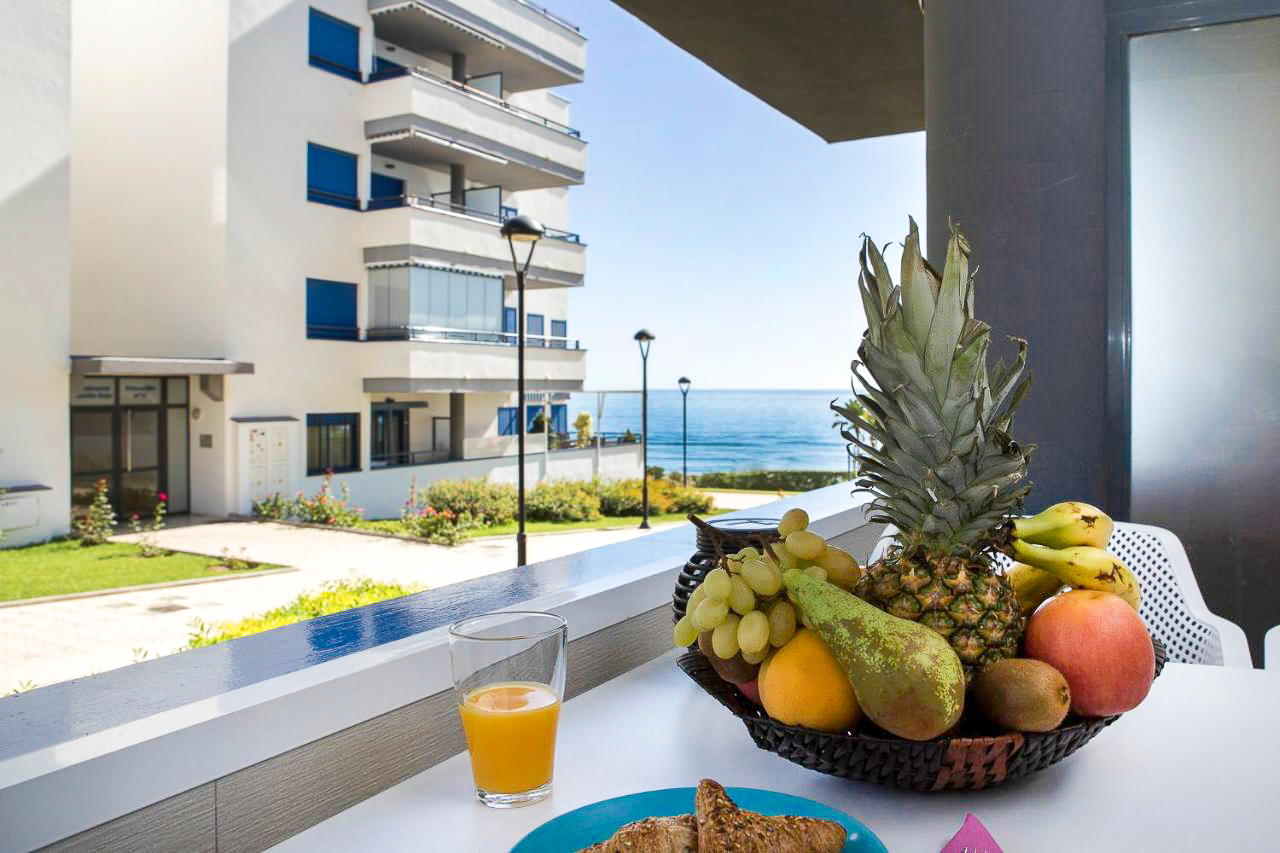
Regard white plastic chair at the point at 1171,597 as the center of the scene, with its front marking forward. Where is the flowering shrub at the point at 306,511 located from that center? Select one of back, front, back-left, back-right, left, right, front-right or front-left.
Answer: back-right

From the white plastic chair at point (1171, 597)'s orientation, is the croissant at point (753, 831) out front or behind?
out front

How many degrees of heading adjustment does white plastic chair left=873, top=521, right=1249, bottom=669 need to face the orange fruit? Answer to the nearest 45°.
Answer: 0° — it already faces it

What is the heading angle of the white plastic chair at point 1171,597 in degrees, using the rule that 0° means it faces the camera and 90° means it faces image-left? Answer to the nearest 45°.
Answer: approximately 0°

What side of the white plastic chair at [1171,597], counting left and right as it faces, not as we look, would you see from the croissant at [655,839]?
front

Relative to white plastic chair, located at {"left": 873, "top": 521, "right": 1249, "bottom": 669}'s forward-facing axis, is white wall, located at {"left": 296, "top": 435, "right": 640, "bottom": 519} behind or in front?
behind

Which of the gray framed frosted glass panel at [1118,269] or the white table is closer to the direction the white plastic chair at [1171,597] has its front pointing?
the white table

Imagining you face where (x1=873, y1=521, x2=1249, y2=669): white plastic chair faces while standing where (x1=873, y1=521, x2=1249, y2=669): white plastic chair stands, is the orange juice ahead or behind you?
ahead

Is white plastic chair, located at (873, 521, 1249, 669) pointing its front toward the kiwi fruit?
yes
